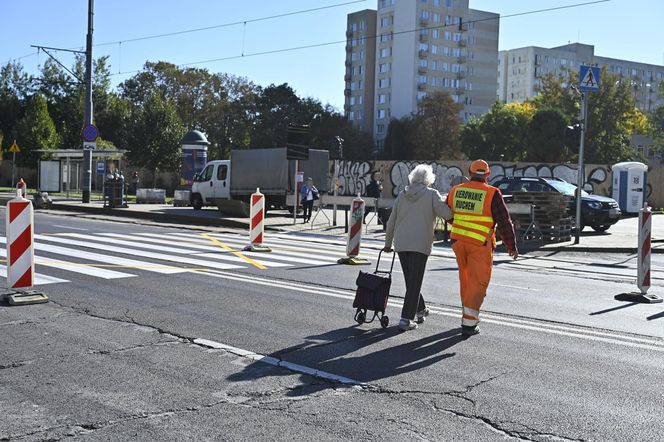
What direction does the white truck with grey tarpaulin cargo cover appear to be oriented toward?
to the viewer's left

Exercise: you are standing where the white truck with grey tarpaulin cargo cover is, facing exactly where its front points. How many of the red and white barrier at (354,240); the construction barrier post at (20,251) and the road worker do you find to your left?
3

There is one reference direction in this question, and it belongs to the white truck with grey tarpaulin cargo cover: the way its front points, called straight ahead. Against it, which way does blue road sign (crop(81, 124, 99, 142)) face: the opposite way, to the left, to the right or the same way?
to the left

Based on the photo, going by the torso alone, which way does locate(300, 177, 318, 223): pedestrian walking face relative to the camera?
toward the camera

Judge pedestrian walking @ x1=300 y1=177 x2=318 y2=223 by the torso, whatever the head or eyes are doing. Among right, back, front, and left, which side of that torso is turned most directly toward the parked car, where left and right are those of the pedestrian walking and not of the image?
left

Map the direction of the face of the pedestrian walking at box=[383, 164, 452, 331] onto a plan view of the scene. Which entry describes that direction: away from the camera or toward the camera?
away from the camera

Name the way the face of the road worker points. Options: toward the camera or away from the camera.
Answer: away from the camera

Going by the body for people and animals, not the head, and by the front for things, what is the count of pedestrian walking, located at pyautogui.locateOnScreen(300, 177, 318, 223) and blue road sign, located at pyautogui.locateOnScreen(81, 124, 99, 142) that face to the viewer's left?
0

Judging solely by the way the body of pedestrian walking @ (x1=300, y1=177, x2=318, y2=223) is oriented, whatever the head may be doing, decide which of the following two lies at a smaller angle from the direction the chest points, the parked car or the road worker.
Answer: the road worker

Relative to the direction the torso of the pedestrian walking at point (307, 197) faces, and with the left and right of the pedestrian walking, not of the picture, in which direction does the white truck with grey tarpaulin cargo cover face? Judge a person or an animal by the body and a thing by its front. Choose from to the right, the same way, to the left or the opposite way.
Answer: to the right

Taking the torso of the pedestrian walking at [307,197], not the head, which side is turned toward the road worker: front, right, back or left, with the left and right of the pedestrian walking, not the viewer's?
front

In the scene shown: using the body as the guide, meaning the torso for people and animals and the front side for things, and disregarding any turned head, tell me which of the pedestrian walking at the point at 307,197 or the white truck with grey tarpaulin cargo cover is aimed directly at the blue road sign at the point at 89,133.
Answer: the white truck with grey tarpaulin cargo cover

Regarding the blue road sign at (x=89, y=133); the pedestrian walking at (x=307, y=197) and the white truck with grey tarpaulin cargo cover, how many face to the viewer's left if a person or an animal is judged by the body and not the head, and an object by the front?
1

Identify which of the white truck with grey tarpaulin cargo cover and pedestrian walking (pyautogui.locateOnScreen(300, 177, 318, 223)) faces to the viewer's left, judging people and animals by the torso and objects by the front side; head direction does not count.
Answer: the white truck with grey tarpaulin cargo cover
